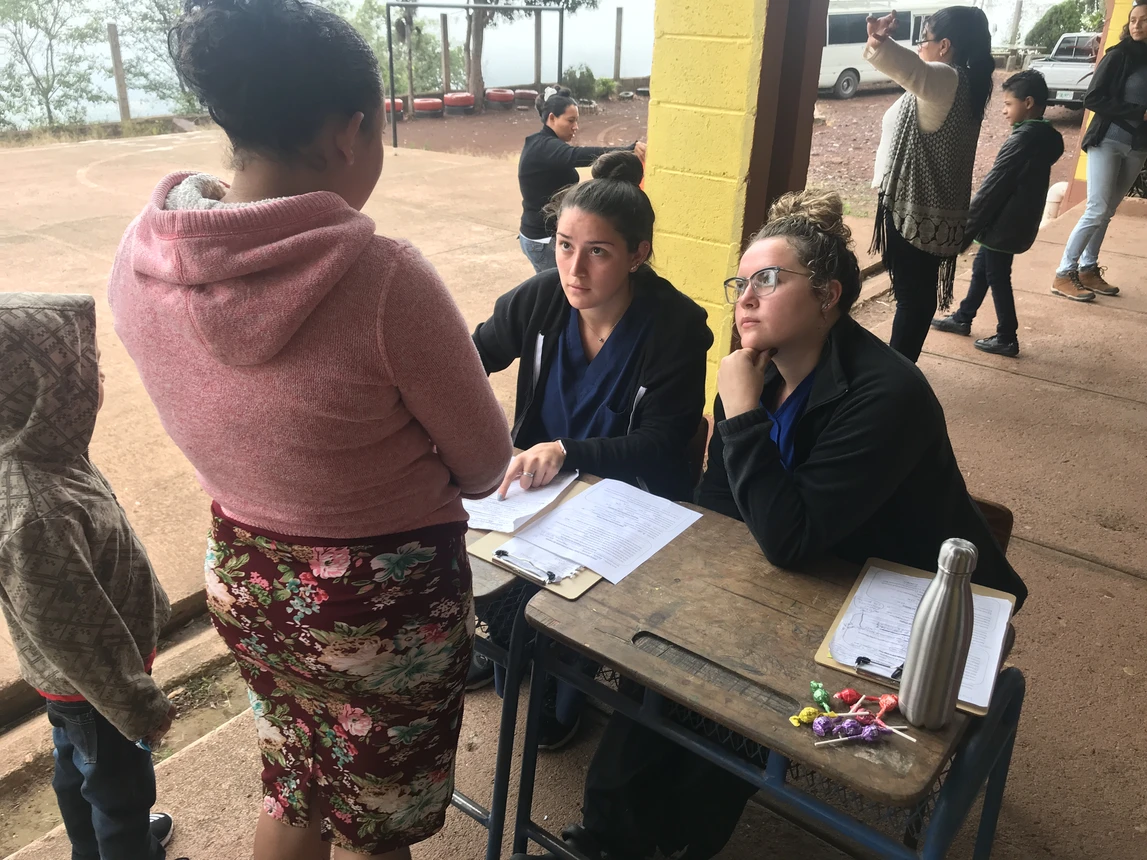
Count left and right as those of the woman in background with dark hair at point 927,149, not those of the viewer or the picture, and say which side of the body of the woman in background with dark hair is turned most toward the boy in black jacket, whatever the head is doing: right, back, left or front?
right

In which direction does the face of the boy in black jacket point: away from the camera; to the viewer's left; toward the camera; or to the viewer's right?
to the viewer's left

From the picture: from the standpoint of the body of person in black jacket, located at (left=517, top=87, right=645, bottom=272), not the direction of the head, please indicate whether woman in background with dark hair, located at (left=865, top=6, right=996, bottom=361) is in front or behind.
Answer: in front

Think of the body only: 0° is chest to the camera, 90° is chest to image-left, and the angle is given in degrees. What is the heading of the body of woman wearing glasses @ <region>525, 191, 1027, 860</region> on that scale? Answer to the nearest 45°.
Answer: approximately 45°

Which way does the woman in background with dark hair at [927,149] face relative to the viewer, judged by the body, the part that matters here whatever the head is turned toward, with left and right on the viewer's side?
facing to the left of the viewer

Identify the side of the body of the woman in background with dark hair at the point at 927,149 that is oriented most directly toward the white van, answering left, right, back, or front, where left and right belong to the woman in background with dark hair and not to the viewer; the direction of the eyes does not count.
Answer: right

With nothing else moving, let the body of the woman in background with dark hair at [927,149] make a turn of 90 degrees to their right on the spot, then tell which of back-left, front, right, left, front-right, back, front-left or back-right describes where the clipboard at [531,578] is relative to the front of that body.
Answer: back

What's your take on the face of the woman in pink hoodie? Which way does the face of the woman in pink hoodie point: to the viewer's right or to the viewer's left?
to the viewer's right

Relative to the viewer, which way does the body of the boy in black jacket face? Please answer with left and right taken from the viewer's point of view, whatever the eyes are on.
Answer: facing to the left of the viewer

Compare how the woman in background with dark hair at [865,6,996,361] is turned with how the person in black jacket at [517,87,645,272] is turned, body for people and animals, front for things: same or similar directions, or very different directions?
very different directions

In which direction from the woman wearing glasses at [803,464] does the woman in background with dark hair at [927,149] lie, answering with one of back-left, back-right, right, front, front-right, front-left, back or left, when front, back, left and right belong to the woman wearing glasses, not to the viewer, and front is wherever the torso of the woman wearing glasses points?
back-right

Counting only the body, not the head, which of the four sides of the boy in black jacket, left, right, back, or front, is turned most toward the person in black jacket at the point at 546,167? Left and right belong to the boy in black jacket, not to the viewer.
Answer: front

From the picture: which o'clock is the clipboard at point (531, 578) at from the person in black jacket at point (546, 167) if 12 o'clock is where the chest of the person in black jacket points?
The clipboard is roughly at 3 o'clock from the person in black jacket.

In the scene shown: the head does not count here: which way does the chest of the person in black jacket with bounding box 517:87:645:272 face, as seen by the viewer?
to the viewer's right

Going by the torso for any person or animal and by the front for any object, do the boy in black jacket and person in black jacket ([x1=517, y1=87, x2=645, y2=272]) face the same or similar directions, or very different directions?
very different directions

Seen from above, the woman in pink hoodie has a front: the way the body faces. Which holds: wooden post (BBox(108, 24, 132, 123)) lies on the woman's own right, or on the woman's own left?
on the woman's own left

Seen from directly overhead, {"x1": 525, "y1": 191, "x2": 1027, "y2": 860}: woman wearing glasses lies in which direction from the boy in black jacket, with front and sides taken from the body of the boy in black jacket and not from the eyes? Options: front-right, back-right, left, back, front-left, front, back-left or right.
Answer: left

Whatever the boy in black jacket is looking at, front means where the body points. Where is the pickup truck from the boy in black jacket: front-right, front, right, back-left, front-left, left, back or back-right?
right
